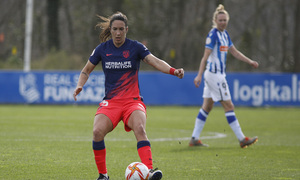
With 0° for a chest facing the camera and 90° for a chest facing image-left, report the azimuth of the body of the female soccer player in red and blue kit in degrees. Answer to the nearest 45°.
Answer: approximately 0°

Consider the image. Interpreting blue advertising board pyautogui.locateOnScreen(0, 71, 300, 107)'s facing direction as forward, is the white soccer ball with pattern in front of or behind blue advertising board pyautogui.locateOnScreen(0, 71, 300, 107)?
in front

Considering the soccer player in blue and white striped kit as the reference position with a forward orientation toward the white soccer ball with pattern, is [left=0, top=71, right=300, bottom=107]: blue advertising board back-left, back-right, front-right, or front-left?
back-right

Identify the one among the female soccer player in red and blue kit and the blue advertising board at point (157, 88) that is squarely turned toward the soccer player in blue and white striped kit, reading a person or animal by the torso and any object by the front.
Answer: the blue advertising board

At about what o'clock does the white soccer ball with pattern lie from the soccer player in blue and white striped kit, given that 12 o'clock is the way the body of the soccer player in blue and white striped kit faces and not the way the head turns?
The white soccer ball with pattern is roughly at 2 o'clock from the soccer player in blue and white striped kit.

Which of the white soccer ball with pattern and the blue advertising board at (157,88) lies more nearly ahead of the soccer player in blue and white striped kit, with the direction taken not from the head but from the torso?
the white soccer ball with pattern

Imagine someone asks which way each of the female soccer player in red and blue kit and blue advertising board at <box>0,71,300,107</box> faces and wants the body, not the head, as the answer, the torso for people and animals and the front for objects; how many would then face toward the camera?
2

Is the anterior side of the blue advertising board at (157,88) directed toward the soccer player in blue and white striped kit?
yes

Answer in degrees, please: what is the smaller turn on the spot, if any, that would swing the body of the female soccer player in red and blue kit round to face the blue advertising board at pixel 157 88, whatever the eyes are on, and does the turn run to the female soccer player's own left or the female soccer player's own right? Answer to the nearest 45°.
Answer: approximately 180°
